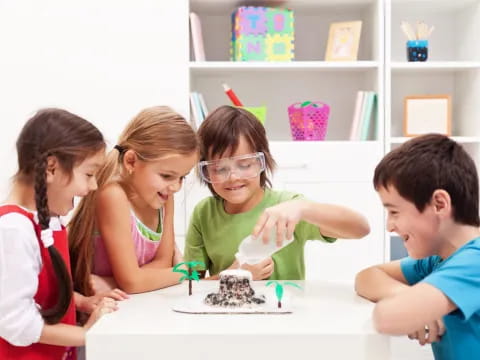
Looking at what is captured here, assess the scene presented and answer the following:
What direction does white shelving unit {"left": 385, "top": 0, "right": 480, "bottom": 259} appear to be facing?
toward the camera

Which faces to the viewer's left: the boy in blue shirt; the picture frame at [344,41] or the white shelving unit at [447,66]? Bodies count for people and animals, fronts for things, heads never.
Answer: the boy in blue shirt

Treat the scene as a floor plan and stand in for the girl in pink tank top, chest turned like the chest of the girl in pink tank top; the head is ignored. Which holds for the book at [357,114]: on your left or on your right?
on your left

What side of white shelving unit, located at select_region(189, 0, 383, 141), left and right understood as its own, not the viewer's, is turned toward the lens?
front

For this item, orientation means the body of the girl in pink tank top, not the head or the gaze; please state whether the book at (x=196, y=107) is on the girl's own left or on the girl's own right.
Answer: on the girl's own left

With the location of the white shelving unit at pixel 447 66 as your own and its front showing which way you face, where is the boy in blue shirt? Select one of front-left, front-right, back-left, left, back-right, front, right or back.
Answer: front

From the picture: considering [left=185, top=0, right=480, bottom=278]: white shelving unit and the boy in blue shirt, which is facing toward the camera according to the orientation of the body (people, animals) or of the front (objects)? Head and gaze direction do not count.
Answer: the white shelving unit

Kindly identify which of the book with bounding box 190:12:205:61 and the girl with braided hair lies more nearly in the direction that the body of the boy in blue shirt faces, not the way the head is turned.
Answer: the girl with braided hair

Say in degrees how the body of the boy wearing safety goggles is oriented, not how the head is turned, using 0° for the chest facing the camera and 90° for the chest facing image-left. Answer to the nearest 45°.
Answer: approximately 0°

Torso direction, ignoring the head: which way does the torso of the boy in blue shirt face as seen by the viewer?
to the viewer's left

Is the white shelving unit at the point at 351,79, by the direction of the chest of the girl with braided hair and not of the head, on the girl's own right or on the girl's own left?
on the girl's own left

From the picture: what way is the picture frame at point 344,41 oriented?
toward the camera

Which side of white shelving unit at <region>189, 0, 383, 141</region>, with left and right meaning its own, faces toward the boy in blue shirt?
front

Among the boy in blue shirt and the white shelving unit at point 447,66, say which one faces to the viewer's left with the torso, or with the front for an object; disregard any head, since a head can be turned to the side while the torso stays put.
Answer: the boy in blue shirt

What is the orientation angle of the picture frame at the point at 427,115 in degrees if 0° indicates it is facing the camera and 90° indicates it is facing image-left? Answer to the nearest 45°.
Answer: approximately 0°

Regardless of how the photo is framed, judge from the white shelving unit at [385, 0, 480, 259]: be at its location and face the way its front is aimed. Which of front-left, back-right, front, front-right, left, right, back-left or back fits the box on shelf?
front-right
